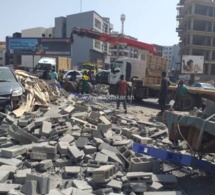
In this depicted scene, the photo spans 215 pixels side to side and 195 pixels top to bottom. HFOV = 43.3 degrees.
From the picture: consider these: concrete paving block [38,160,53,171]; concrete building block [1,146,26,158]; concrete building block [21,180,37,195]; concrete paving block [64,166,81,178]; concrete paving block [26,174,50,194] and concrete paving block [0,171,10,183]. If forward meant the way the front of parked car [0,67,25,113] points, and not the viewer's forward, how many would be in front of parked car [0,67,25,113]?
6

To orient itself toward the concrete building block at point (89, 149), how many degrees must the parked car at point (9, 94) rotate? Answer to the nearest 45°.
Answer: approximately 45° to its left

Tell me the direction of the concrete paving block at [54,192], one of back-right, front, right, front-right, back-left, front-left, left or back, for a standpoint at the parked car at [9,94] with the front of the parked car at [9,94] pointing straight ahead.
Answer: front

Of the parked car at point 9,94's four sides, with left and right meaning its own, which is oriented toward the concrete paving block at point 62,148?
front

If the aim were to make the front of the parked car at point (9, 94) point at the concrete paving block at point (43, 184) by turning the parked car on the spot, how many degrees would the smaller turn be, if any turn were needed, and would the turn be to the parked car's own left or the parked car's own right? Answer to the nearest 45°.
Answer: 0° — it already faces it

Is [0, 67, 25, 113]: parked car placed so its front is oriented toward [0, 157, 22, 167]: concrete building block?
yes

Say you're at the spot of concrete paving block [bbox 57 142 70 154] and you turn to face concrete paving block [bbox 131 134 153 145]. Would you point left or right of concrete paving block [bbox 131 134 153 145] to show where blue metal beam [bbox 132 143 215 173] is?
right

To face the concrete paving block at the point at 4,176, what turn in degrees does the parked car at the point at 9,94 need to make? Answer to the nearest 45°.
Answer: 0° — it already faces it

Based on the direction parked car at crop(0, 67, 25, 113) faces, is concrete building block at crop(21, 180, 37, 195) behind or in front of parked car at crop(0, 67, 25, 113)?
in front

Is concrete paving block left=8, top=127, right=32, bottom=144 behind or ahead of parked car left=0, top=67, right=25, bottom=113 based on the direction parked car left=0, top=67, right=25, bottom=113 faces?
ahead

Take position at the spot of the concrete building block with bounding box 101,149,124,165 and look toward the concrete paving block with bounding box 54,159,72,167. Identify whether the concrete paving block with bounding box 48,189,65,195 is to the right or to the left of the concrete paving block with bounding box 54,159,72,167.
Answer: left

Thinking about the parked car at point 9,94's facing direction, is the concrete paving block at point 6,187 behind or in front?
in front

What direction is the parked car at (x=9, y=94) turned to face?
toward the camera

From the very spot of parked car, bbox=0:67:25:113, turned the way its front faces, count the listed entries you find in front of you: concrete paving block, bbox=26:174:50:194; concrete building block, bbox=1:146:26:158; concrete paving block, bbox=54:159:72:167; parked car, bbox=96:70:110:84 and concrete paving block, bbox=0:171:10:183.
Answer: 4

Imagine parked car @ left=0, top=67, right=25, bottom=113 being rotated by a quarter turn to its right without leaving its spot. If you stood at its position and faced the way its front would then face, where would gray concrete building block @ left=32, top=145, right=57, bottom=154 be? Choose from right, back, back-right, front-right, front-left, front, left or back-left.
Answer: left

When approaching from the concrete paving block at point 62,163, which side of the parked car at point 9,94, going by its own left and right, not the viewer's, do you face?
front

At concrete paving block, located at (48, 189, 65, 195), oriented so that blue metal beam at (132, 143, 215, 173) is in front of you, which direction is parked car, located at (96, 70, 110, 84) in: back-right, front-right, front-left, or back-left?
front-left
